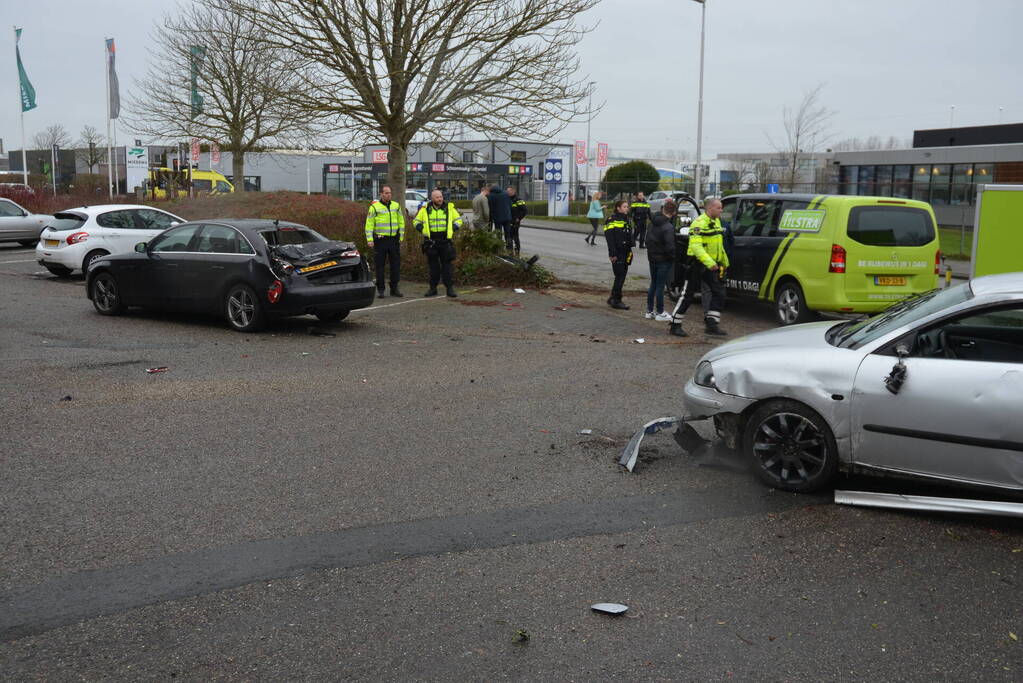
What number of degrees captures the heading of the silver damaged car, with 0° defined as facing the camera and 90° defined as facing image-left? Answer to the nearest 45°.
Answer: approximately 90°

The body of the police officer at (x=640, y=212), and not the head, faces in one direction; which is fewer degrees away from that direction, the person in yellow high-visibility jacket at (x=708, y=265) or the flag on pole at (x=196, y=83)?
the person in yellow high-visibility jacket

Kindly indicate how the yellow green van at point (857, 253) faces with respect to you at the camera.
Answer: facing away from the viewer and to the left of the viewer

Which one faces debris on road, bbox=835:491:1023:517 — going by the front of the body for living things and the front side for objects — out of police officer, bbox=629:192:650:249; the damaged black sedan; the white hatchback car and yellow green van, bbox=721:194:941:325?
the police officer

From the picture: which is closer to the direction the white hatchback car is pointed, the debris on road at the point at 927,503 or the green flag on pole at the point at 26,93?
the green flag on pole

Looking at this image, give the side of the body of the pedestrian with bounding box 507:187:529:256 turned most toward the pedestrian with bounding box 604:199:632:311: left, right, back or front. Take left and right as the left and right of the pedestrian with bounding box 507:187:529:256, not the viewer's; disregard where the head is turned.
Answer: left
